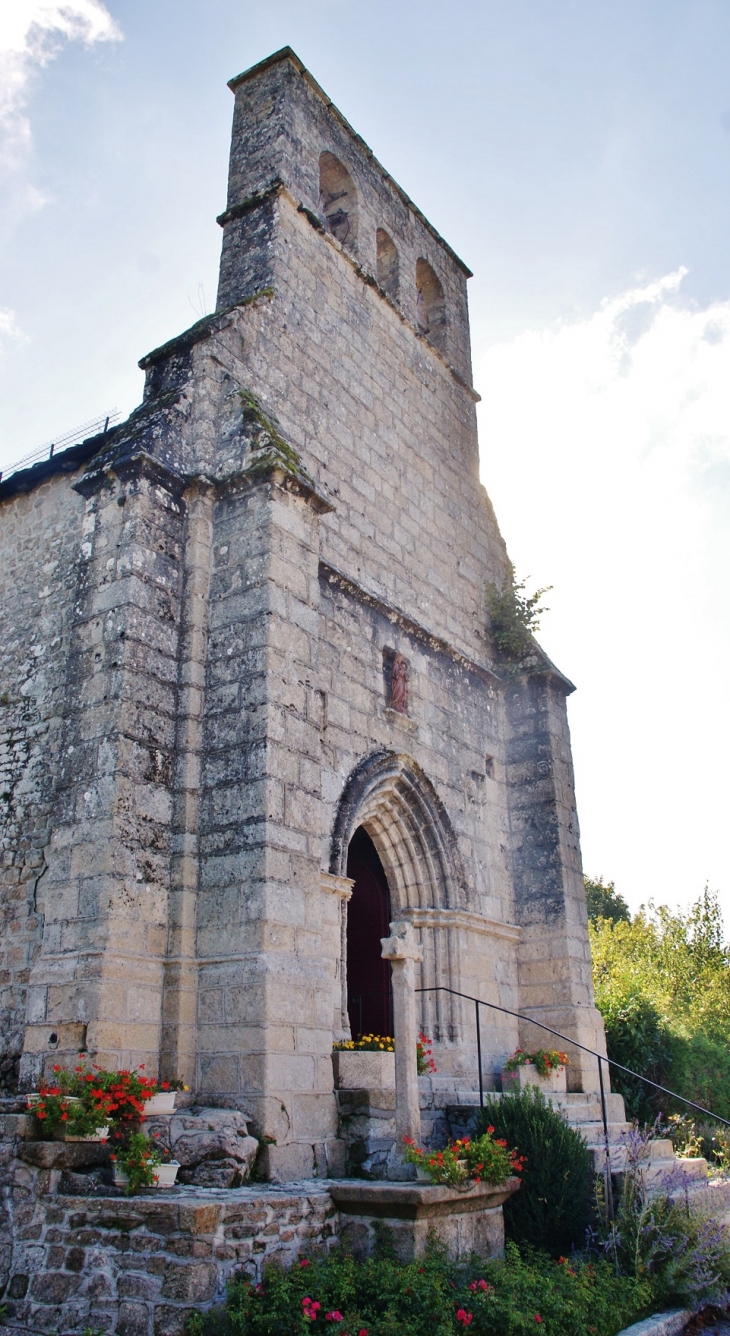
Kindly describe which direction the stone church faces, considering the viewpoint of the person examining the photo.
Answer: facing the viewer and to the right of the viewer

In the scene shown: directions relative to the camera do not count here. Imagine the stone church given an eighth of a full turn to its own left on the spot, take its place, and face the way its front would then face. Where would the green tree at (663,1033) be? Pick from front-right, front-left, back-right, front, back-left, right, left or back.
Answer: front-left

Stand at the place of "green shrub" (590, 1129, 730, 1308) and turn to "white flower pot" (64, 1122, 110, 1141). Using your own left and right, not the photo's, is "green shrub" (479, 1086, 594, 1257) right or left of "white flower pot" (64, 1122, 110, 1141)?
right

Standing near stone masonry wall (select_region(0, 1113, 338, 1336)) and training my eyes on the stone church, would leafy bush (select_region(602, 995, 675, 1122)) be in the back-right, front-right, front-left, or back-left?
front-right

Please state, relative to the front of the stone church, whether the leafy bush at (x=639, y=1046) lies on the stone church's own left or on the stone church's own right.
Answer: on the stone church's own left
